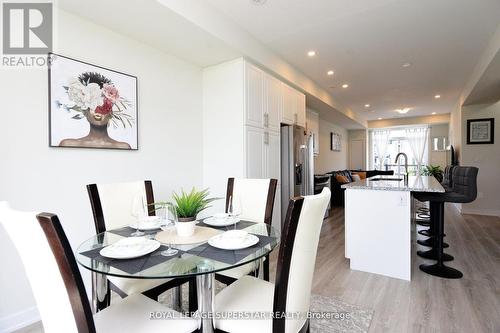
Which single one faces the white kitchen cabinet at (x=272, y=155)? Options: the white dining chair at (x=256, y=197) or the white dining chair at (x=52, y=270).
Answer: the white dining chair at (x=52, y=270)

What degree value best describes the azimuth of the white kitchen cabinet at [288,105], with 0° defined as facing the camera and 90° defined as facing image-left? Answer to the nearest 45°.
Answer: approximately 315°

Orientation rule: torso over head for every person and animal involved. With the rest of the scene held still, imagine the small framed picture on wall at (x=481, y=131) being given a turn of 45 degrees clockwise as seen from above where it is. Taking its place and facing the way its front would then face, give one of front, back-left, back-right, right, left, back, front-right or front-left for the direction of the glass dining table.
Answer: front-left

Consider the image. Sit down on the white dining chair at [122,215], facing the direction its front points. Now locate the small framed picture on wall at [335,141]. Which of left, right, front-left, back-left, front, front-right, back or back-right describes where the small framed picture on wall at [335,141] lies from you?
left

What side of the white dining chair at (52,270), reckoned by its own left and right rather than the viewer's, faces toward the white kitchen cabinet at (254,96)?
front

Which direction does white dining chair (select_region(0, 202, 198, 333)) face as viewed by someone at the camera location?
facing away from the viewer and to the right of the viewer

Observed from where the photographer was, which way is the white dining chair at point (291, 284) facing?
facing away from the viewer and to the left of the viewer

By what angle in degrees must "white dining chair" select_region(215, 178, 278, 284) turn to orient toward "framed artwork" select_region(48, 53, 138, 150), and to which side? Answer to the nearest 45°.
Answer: approximately 45° to its right

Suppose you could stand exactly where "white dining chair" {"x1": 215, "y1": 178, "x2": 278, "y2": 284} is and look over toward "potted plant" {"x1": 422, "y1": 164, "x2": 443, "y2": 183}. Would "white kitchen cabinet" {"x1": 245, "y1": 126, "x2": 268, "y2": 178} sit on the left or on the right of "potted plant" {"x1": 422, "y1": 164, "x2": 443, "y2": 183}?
left

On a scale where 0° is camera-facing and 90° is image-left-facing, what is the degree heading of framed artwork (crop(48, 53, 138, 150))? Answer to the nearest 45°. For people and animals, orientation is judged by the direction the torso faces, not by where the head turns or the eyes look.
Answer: approximately 315°

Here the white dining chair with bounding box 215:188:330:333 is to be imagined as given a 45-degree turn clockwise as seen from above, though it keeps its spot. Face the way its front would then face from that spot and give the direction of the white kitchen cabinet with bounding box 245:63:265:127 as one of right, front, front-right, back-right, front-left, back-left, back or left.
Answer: front

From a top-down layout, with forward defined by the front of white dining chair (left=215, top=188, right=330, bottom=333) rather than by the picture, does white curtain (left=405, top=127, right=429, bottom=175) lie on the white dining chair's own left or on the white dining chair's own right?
on the white dining chair's own right

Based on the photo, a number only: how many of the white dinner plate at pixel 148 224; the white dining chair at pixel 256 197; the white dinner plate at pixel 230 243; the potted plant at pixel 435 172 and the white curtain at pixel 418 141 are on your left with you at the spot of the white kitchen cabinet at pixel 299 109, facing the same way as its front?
2

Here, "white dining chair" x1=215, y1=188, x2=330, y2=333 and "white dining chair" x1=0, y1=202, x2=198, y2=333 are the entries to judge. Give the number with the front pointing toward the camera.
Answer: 0

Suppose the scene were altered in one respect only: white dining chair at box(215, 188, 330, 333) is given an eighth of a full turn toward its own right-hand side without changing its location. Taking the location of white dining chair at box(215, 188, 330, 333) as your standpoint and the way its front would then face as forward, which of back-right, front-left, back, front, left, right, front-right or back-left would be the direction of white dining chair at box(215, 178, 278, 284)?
front
